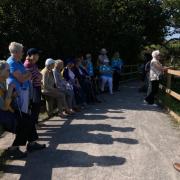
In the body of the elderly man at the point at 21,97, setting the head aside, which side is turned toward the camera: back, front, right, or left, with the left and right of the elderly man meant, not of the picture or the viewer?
right

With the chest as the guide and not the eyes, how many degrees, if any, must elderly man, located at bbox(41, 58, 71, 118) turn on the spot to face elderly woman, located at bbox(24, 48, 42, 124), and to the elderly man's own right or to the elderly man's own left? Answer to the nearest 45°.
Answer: approximately 90° to the elderly man's own right

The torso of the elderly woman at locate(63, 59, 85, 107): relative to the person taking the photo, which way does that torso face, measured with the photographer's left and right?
facing the viewer and to the right of the viewer

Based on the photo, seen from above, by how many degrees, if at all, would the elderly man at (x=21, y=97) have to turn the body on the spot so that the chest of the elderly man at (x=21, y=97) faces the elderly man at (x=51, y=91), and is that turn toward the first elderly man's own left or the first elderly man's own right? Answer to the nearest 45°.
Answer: approximately 90° to the first elderly man's own left

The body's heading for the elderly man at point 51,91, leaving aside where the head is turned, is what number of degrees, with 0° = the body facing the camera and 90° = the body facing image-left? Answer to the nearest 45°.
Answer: approximately 270°

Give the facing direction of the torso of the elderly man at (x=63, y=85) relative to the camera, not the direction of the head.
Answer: to the viewer's right
